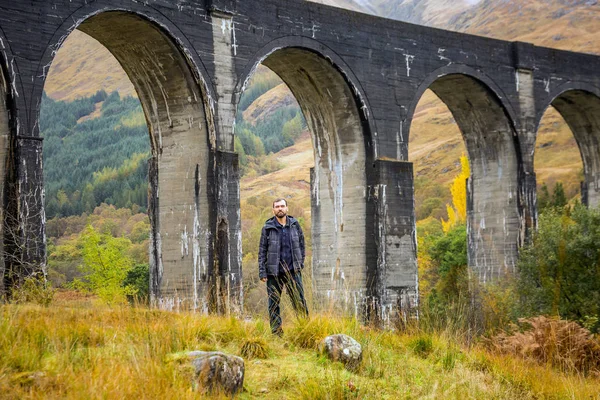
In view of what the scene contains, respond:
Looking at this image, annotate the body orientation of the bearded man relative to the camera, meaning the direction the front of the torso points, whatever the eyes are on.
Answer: toward the camera

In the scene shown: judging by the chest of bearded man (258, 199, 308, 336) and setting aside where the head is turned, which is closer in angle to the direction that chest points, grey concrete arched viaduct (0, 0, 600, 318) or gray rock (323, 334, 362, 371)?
the gray rock

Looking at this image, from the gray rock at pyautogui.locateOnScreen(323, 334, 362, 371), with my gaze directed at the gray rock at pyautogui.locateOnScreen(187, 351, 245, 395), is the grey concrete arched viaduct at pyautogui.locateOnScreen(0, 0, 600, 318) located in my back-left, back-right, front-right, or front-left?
back-right

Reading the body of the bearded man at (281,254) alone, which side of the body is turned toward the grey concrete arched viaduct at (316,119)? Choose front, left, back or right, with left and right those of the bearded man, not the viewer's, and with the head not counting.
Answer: back

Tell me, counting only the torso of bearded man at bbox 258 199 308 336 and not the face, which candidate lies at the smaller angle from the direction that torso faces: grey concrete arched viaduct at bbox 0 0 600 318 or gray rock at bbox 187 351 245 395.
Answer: the gray rock

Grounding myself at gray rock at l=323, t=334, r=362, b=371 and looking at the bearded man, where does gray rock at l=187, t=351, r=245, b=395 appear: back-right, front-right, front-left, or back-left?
back-left

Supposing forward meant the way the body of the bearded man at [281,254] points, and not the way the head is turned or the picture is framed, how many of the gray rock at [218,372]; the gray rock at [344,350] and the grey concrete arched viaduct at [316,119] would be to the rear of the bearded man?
1

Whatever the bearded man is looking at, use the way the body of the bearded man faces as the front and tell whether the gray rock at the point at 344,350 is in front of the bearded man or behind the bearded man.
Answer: in front

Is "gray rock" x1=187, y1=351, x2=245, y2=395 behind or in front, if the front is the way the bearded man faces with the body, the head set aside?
in front
